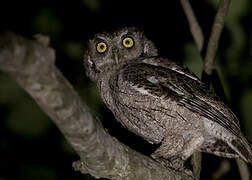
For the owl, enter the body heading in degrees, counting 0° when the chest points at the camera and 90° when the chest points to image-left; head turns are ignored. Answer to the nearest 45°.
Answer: approximately 90°

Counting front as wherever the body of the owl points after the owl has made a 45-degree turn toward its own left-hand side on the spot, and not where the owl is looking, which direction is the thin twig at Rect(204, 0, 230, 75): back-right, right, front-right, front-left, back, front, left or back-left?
back

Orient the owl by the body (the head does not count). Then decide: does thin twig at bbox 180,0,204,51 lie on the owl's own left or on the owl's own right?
on the owl's own right
